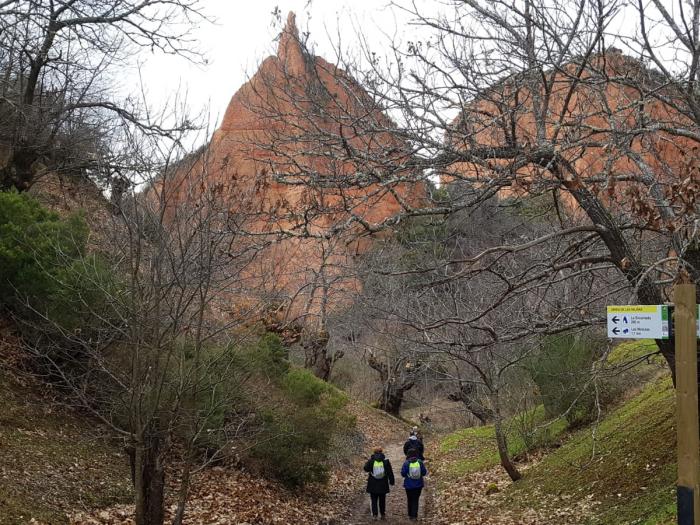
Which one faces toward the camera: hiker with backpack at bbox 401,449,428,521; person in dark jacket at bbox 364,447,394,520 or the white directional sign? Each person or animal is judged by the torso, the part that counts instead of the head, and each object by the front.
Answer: the white directional sign

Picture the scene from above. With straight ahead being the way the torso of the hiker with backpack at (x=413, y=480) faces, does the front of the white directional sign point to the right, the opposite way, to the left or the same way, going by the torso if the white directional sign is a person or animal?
the opposite way

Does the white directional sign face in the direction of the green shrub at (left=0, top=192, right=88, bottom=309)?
no

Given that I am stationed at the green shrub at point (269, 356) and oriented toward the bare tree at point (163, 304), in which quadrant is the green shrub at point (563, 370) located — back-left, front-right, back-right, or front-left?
back-left

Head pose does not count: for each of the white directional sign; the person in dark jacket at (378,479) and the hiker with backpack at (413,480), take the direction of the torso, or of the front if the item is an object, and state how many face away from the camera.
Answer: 2

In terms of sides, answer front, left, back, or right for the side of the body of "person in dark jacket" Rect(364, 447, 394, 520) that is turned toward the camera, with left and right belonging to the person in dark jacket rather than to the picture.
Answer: back

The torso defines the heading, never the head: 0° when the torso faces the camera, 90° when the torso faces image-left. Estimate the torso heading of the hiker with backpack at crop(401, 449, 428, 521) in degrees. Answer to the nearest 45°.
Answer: approximately 180°

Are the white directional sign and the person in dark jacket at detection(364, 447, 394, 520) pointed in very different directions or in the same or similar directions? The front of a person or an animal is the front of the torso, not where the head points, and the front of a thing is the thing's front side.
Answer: very different directions

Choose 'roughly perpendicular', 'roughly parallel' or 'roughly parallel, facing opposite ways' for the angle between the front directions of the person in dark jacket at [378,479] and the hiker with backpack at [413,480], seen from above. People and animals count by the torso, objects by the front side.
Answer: roughly parallel

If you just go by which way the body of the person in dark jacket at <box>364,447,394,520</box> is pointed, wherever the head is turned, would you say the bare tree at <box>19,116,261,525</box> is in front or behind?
behind

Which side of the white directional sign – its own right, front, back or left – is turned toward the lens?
front

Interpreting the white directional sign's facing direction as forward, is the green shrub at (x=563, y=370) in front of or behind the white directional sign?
behind

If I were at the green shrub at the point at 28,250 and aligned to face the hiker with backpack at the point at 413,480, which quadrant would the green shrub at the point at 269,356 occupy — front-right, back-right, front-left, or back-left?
front-left

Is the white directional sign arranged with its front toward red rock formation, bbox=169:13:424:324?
no

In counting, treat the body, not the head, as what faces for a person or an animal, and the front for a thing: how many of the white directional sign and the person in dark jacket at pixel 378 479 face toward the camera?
1
